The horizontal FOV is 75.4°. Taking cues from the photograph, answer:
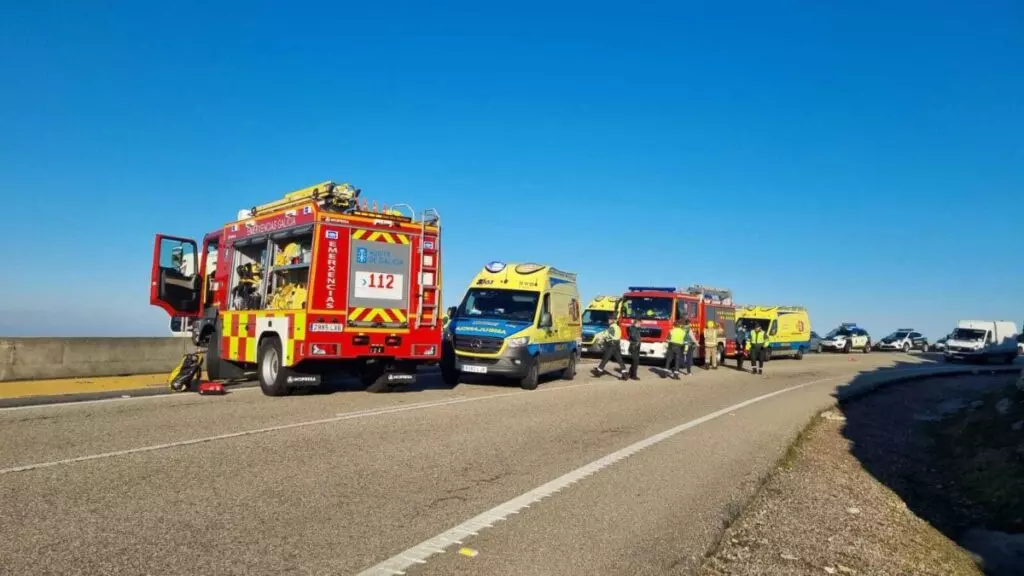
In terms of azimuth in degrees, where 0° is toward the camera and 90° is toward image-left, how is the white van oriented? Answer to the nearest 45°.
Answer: approximately 45°

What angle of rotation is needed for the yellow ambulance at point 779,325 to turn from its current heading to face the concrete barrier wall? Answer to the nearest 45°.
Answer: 0° — it already faces it

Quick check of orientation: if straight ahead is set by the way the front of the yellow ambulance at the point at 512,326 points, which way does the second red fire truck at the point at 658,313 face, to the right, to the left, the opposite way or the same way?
the same way

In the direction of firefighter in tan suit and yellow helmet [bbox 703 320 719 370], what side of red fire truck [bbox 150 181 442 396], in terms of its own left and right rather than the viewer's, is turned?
right

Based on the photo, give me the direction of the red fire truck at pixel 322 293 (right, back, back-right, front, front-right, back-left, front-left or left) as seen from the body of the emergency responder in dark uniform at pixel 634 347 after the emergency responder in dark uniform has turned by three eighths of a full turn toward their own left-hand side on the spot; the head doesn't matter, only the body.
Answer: left

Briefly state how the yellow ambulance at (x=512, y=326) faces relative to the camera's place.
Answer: facing the viewer and to the left of the viewer

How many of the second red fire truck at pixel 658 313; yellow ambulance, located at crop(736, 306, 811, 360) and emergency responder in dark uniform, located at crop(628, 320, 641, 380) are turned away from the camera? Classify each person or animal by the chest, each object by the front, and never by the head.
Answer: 0

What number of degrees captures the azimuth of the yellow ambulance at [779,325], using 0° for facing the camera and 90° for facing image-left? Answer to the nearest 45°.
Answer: approximately 45°

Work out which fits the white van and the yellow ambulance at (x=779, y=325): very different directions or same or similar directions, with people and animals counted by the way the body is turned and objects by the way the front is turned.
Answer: same or similar directions

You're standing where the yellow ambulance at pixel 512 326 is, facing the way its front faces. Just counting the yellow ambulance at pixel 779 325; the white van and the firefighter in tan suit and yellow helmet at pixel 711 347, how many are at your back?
3

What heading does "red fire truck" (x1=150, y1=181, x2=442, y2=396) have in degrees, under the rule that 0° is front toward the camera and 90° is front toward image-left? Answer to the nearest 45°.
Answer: approximately 135°
